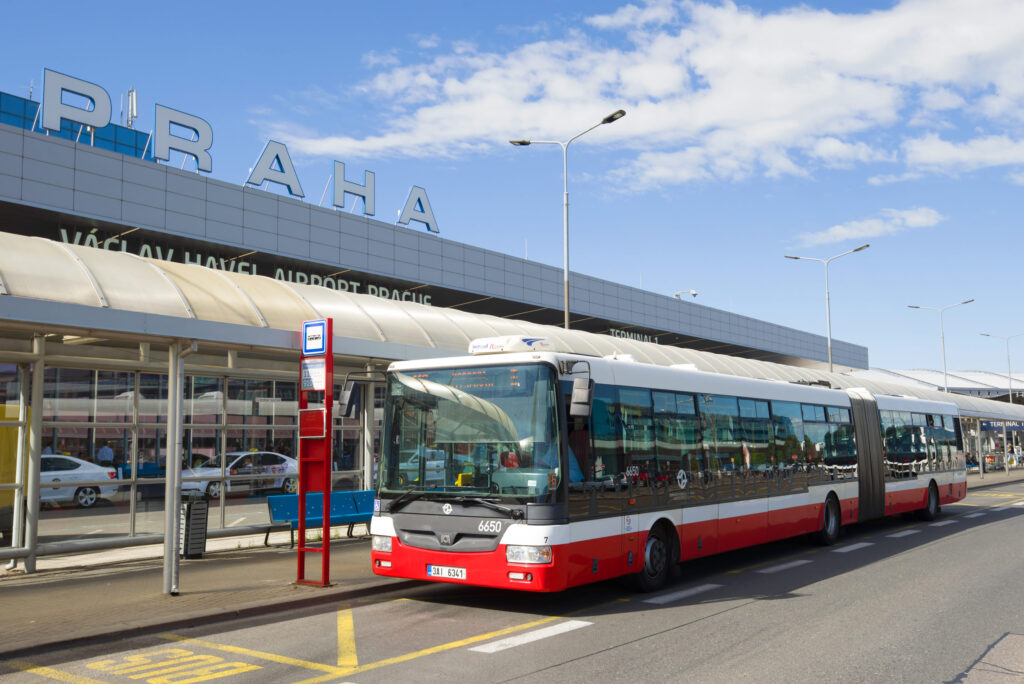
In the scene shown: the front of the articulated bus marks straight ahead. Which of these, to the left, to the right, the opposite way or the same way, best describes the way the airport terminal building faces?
to the left

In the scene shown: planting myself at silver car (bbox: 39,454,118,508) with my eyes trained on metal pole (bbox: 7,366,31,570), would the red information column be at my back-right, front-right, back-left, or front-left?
front-left

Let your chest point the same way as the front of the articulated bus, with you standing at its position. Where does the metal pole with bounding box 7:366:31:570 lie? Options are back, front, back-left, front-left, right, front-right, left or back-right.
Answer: front-right

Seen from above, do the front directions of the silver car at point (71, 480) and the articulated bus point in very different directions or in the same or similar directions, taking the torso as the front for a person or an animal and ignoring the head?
same or similar directions

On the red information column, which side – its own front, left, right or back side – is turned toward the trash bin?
right

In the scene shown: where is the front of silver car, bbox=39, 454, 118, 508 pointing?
to the viewer's left

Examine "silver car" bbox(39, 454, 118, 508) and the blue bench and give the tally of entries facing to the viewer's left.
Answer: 1

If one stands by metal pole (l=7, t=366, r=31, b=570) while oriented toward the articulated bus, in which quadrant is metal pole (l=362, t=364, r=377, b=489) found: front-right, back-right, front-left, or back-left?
front-left

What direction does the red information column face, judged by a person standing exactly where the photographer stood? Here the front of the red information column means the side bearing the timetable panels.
facing the viewer and to the left of the viewer
